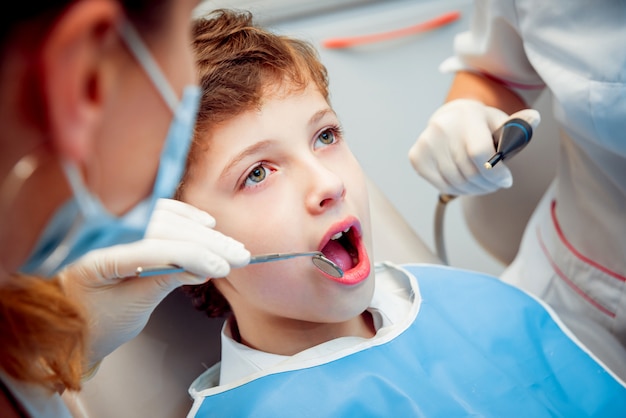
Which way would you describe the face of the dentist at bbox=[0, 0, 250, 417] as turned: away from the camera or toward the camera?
away from the camera

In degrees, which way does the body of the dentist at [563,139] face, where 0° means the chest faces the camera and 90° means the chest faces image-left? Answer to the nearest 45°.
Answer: approximately 45°

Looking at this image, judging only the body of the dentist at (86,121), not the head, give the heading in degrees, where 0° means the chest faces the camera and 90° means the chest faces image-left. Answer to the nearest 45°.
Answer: approximately 225°

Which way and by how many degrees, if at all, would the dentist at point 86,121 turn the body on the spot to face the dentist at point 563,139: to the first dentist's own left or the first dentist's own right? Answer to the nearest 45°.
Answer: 0° — they already face them
